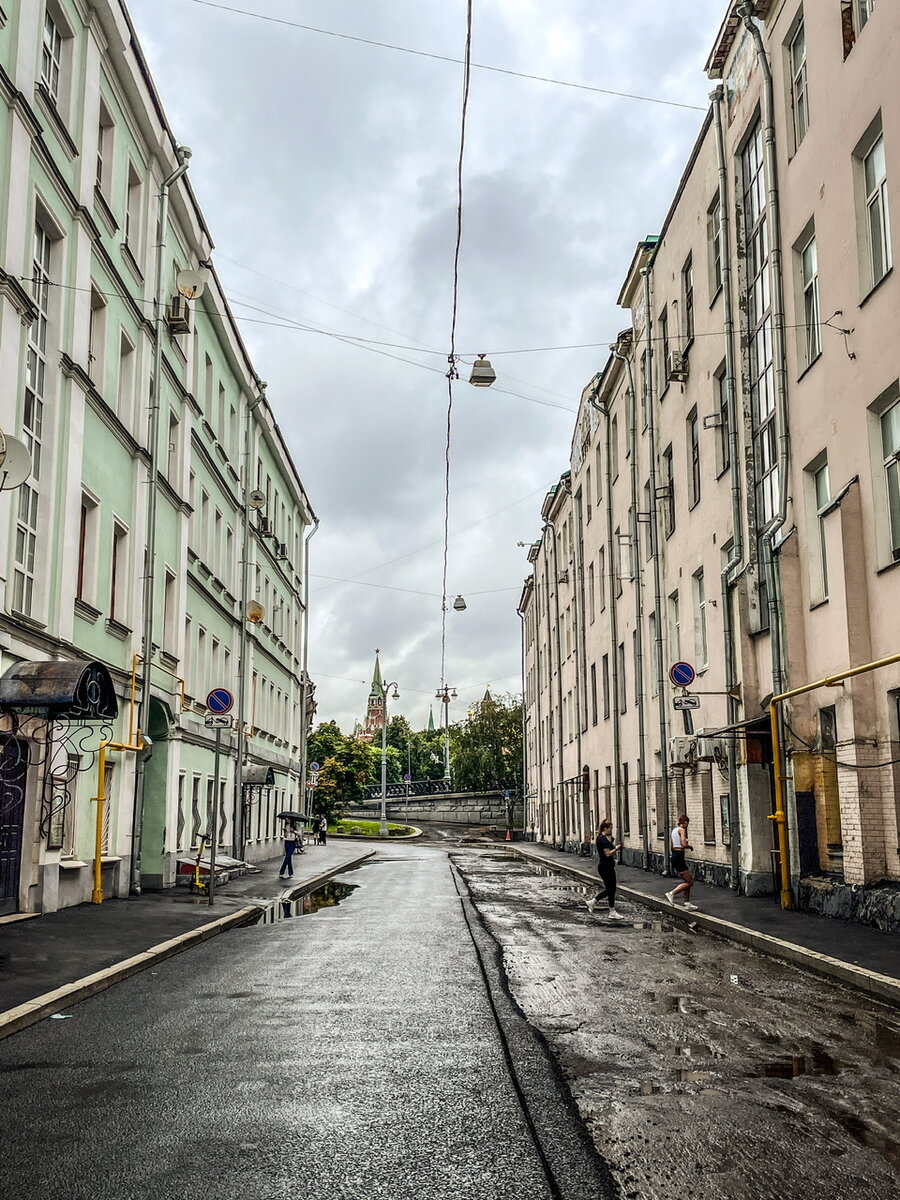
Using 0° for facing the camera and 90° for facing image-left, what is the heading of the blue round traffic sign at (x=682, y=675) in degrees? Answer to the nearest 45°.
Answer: approximately 0°

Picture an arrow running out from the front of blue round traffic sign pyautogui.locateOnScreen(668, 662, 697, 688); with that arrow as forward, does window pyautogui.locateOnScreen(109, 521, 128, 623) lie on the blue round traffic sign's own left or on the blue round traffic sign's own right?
on the blue round traffic sign's own right

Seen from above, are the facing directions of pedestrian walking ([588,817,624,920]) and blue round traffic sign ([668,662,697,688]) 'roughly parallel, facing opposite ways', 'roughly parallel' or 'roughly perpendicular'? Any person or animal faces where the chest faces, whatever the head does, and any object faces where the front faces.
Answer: roughly perpendicular

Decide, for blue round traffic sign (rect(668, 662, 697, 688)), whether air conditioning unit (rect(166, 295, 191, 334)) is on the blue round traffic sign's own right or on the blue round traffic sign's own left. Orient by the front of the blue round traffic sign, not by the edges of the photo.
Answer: on the blue round traffic sign's own right
